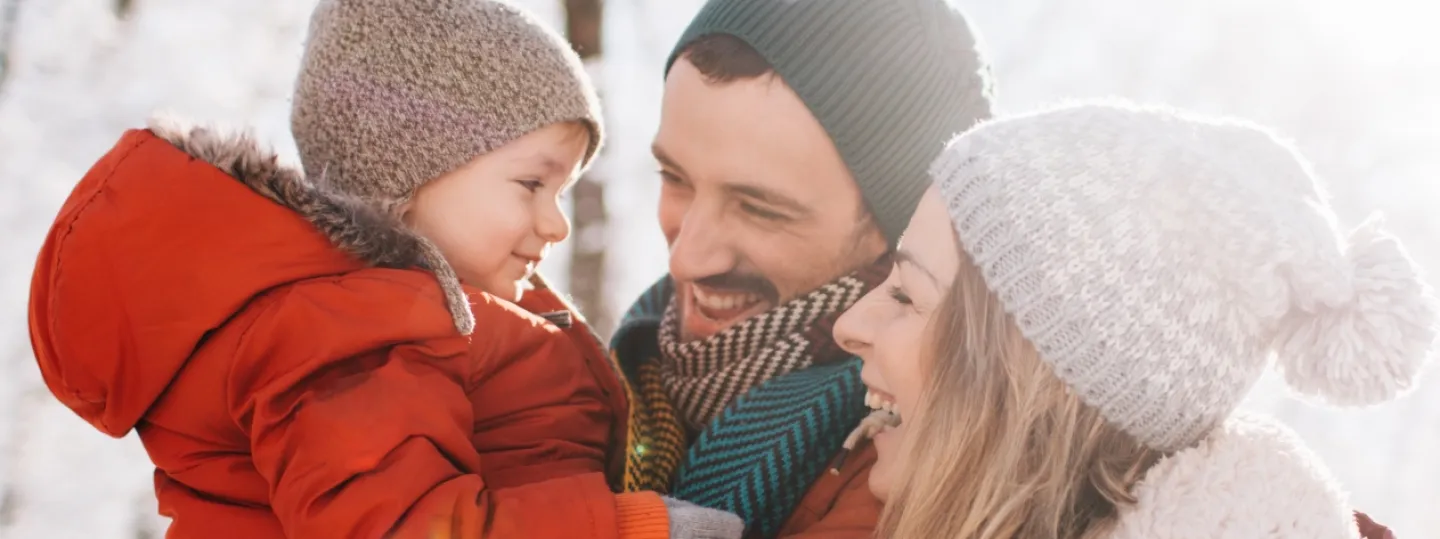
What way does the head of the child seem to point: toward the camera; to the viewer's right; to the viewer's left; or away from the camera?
to the viewer's right

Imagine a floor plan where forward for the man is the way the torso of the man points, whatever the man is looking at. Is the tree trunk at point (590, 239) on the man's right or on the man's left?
on the man's right

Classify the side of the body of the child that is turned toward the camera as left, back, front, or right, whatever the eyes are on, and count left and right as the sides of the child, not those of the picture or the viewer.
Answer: right

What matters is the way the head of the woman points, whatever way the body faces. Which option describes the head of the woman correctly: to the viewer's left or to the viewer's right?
to the viewer's left

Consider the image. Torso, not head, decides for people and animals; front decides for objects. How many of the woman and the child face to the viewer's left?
1

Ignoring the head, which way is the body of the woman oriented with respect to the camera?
to the viewer's left

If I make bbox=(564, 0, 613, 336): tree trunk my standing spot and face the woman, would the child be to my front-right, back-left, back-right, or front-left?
front-right

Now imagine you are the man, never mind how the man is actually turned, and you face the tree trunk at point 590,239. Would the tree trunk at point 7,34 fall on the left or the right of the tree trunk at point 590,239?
left

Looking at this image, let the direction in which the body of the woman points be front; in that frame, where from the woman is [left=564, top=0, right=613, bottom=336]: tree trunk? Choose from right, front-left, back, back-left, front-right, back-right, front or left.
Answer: front-right
